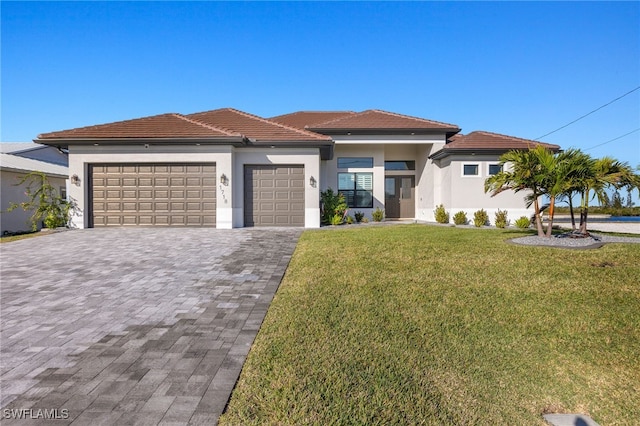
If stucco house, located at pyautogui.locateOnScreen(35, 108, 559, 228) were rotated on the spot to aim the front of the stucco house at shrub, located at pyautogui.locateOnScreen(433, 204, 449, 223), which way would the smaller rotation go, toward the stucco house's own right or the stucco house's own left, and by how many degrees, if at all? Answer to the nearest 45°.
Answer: approximately 90° to the stucco house's own left

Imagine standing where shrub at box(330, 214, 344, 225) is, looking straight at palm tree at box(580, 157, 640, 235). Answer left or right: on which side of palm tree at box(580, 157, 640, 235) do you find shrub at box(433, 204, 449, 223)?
left

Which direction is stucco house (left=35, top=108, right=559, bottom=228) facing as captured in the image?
toward the camera

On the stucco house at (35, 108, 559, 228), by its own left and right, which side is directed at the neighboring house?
right

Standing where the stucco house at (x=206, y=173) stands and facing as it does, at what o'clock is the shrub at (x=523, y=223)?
The shrub is roughly at 9 o'clock from the stucco house.

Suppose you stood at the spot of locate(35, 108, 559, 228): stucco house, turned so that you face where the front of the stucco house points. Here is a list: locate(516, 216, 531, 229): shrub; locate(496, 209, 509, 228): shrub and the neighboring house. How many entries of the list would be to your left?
2

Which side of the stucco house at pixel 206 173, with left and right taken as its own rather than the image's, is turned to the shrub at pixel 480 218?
left

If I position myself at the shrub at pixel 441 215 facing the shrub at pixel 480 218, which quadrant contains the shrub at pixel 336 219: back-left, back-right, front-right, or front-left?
back-right

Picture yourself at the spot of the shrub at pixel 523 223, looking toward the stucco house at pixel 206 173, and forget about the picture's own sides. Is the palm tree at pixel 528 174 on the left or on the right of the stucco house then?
left
